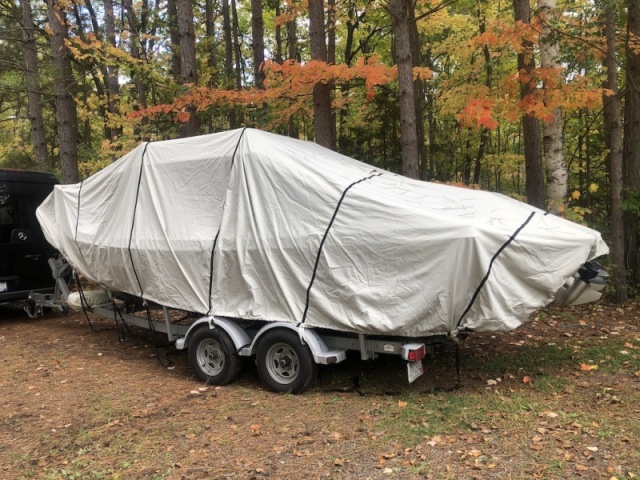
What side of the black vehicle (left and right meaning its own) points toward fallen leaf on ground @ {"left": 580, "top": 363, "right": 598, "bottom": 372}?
back

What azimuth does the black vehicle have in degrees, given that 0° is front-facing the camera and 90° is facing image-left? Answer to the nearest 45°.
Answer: approximately 135°
